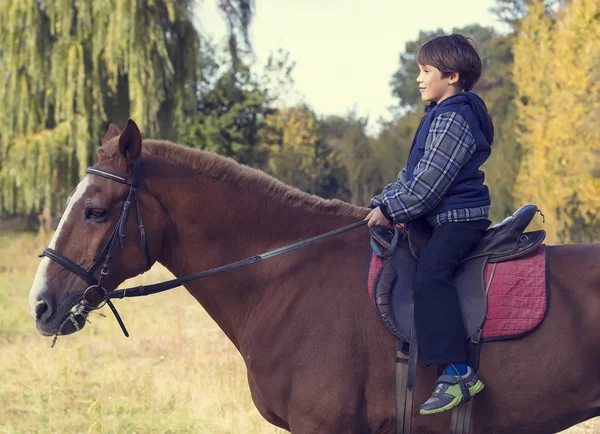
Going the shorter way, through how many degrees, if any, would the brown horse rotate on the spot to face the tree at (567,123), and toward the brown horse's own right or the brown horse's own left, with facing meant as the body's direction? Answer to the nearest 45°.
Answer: approximately 135° to the brown horse's own right

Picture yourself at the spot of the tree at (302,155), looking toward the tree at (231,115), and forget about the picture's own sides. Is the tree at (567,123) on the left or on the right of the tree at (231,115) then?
left

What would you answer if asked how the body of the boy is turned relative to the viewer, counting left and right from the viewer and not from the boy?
facing to the left of the viewer

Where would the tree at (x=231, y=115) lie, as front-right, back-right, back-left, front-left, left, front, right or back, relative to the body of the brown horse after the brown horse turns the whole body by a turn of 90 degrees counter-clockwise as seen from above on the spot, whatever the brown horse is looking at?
back

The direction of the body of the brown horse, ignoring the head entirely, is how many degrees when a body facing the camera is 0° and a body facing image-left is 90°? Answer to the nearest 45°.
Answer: approximately 90°

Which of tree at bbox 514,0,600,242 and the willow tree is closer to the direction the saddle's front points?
the willow tree

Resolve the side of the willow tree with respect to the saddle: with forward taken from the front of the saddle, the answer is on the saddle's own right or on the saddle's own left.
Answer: on the saddle's own right

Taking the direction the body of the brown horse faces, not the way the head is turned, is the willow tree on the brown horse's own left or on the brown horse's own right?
on the brown horse's own right

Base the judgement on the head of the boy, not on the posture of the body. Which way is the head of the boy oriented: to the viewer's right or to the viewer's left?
to the viewer's left

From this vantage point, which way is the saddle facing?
to the viewer's left
